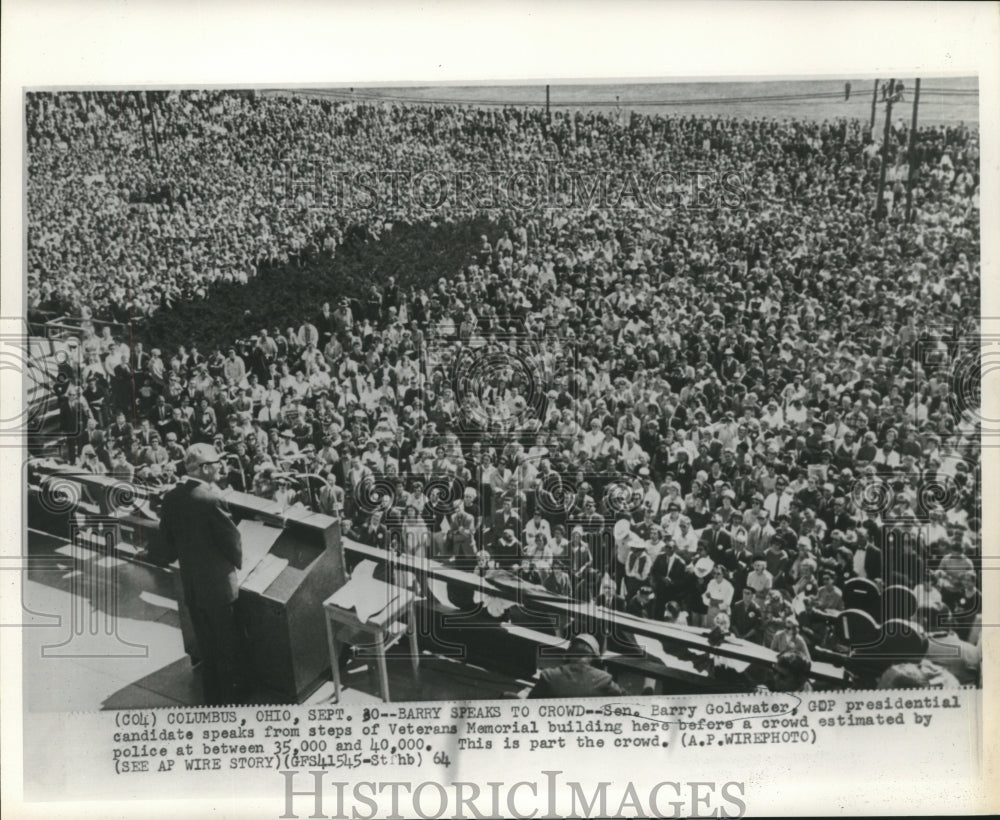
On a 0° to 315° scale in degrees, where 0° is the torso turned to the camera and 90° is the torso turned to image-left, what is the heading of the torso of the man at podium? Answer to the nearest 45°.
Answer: approximately 225°

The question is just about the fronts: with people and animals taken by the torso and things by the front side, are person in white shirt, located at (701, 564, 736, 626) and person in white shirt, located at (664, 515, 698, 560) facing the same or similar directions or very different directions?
same or similar directions

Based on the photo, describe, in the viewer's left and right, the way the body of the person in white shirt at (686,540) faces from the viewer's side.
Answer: facing the viewer and to the left of the viewer

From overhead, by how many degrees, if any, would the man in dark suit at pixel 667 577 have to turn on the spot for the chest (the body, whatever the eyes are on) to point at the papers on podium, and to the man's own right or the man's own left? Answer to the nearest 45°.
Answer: approximately 45° to the man's own right

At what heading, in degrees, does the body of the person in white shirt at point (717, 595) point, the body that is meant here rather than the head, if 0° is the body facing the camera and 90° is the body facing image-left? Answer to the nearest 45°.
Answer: approximately 45°
